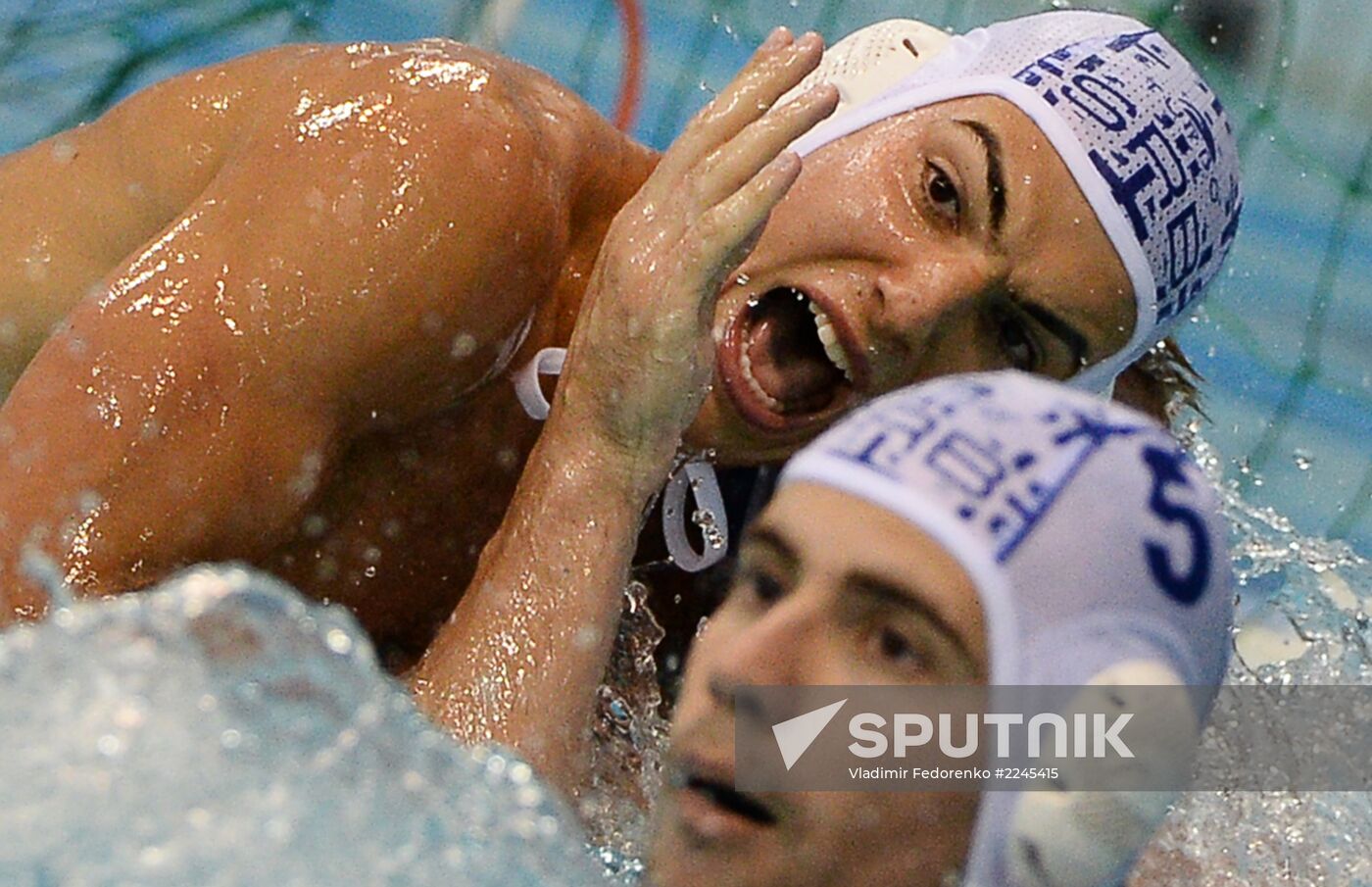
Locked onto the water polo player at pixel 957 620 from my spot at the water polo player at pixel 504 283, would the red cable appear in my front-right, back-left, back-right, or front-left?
back-left
